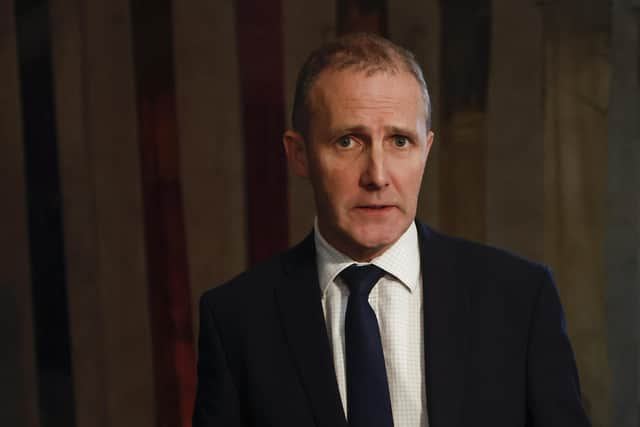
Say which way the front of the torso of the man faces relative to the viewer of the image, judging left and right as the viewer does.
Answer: facing the viewer
